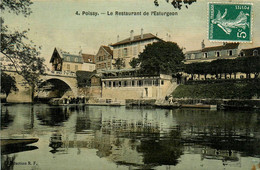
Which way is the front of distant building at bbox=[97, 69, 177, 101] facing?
toward the camera
